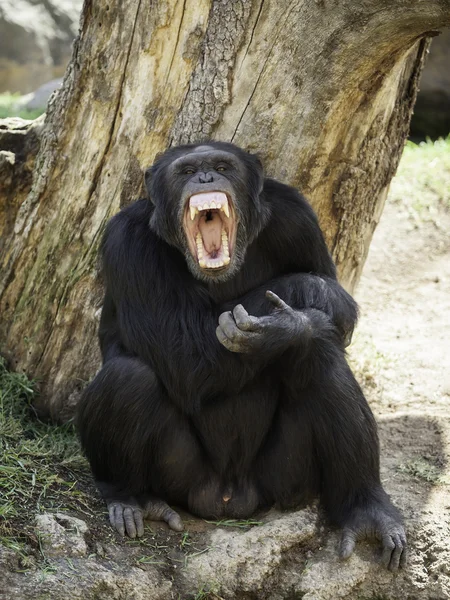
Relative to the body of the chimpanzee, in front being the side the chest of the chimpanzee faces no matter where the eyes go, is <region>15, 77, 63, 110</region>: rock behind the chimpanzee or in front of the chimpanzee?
behind

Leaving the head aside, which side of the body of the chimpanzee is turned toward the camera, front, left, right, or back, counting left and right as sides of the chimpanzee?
front

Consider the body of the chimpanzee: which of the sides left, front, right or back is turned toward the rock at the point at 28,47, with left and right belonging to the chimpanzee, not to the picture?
back

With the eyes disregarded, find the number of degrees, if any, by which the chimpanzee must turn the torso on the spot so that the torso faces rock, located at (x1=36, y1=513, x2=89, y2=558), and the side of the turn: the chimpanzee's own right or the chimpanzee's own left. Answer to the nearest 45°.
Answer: approximately 45° to the chimpanzee's own right

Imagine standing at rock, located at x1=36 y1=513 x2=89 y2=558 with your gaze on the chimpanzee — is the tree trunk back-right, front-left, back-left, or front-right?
front-left

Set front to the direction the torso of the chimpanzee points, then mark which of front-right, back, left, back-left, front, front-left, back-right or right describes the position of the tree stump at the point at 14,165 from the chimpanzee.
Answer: back-right
